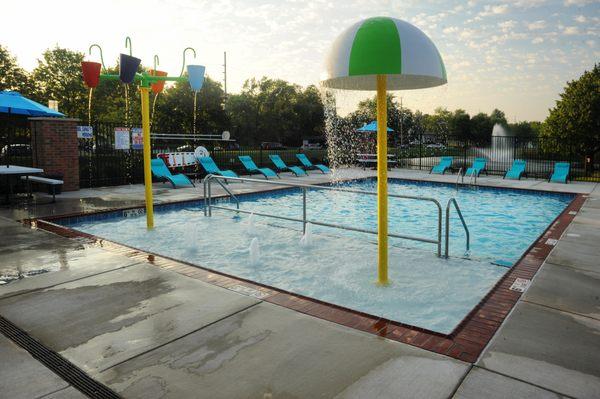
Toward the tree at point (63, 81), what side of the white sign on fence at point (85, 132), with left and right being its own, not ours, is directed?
back

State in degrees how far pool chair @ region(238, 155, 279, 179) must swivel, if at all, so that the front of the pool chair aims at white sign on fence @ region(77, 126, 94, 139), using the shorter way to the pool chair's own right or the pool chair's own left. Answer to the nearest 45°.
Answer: approximately 90° to the pool chair's own right

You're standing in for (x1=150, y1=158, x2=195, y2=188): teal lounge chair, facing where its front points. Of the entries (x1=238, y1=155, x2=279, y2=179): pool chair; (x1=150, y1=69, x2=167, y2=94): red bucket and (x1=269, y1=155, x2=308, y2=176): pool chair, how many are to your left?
2

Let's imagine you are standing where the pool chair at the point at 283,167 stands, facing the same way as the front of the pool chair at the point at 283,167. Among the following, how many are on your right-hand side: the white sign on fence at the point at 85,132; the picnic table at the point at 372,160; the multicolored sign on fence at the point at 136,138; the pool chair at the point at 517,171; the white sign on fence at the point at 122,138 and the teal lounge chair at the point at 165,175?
4

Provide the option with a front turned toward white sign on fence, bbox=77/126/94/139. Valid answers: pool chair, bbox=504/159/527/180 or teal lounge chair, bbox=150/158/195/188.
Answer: the pool chair

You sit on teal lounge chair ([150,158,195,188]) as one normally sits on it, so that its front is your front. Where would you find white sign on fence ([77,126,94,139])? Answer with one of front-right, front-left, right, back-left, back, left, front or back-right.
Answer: back-right

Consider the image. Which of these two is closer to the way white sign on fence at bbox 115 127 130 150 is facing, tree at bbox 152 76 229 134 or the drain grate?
the drain grate

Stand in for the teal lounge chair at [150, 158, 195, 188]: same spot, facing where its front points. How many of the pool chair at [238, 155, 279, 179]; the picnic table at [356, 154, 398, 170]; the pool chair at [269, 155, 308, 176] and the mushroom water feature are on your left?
3

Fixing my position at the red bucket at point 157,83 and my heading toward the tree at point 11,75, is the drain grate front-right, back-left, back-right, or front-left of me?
back-left

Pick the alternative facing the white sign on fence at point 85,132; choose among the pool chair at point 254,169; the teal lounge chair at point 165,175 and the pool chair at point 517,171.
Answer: the pool chair at point 517,171
